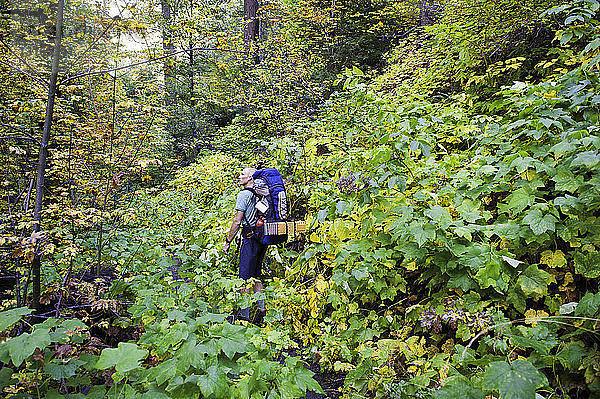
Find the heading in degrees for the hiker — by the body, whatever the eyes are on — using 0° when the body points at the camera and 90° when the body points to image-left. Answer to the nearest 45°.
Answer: approximately 90°

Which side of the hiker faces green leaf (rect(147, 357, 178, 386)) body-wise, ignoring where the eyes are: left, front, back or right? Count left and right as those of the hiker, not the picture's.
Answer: left

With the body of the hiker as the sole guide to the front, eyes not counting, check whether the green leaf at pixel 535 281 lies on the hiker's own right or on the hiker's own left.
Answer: on the hiker's own left

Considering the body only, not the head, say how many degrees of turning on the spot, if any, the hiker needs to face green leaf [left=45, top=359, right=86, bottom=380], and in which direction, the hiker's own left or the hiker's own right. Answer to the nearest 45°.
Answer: approximately 45° to the hiker's own left

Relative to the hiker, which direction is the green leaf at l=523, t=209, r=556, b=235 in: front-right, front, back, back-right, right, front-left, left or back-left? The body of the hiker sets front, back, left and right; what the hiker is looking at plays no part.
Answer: back-left

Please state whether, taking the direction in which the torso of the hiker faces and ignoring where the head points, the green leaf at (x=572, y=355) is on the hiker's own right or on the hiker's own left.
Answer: on the hiker's own left

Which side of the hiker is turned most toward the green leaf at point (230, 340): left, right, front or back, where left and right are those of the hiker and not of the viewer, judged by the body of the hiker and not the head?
left

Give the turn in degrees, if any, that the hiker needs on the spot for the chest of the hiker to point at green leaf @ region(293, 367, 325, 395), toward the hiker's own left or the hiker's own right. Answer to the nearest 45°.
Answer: approximately 90° to the hiker's own left
